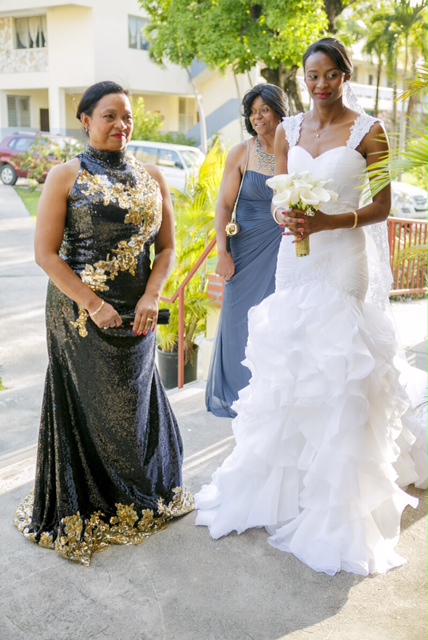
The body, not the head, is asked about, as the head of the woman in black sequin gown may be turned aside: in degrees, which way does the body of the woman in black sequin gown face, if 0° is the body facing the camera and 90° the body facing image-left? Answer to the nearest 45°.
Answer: approximately 315°

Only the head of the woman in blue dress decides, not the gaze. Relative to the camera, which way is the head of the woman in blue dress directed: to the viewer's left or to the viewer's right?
to the viewer's right

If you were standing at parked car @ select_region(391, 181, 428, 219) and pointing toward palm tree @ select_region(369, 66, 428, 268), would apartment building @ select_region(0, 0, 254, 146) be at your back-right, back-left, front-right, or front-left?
back-right

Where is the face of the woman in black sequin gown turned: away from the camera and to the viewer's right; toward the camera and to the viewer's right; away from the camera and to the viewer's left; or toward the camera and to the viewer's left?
toward the camera and to the viewer's right

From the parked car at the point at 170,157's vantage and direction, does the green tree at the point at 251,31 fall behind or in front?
in front
